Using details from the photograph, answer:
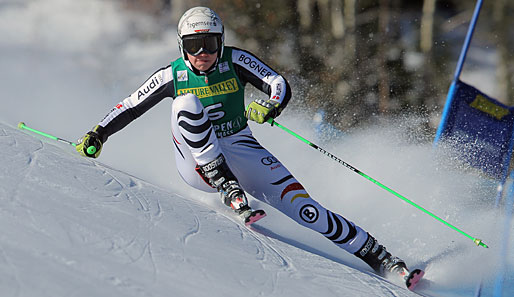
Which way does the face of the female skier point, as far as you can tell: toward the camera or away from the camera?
toward the camera

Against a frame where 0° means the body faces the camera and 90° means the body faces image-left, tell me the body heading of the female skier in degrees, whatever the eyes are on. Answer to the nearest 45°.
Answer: approximately 0°
